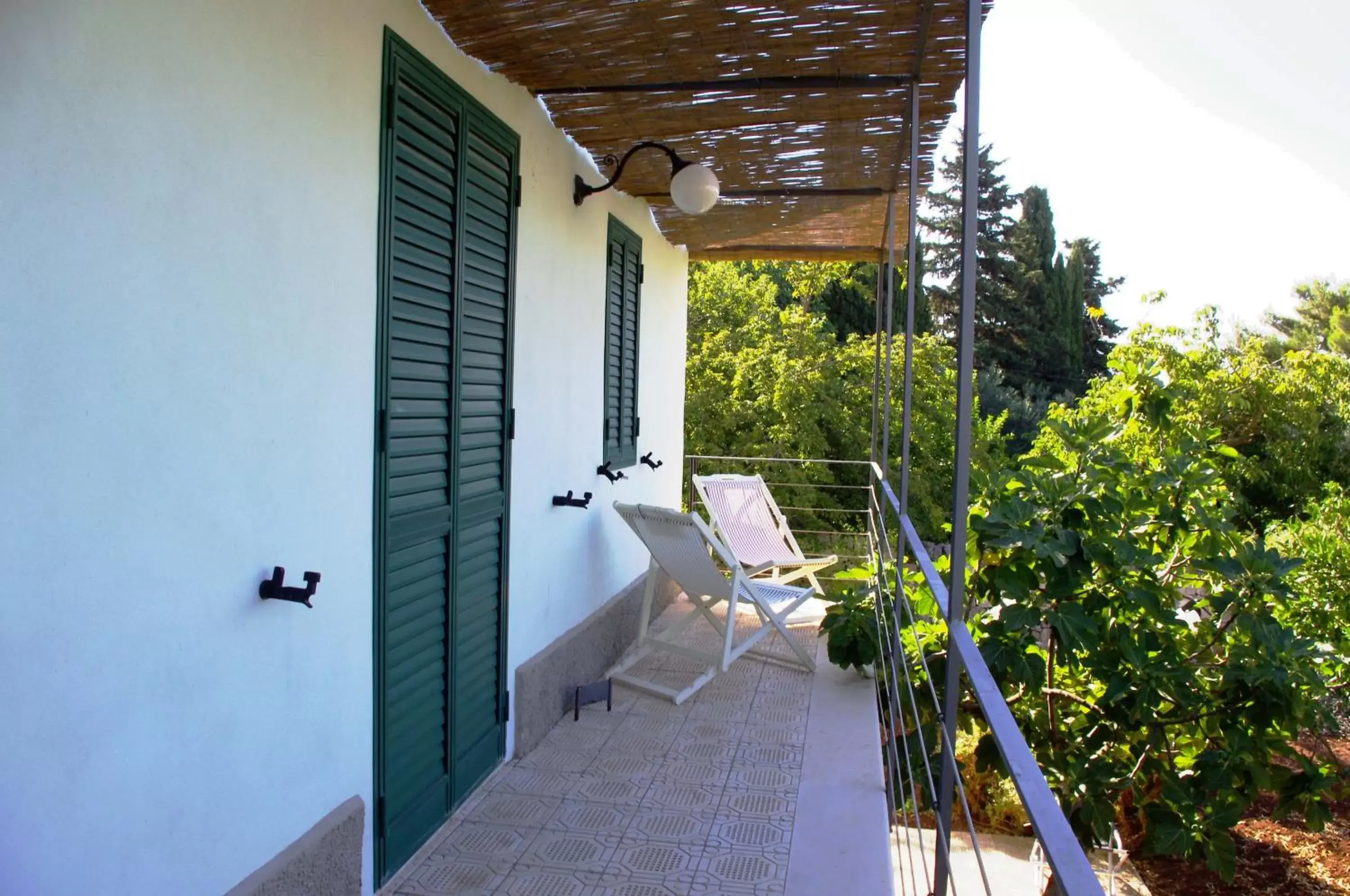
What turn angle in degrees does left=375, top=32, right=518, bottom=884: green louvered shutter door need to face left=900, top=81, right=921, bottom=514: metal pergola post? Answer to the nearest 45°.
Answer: approximately 45° to its left

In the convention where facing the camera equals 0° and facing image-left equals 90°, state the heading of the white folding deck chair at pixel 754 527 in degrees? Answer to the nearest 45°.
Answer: approximately 315°

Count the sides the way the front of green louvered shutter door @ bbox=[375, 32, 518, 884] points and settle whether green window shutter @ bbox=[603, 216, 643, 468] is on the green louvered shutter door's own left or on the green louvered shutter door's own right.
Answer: on the green louvered shutter door's own left

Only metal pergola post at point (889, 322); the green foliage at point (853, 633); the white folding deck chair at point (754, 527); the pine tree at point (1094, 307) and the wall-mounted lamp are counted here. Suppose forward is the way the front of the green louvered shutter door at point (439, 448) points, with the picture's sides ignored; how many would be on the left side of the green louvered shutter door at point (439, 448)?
5

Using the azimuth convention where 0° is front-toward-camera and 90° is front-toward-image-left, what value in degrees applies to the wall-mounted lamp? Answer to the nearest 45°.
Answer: approximately 270°

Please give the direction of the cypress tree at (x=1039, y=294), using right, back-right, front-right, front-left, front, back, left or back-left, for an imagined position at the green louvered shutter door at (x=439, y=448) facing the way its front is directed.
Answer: left

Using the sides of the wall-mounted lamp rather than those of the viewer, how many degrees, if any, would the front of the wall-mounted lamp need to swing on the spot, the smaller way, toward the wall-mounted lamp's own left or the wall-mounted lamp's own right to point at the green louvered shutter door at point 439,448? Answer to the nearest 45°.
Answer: approximately 135° to the wall-mounted lamp's own right

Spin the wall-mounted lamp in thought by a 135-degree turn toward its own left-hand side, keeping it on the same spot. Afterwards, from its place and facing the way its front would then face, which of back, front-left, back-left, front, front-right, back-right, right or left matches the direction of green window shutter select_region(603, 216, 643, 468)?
front-right
